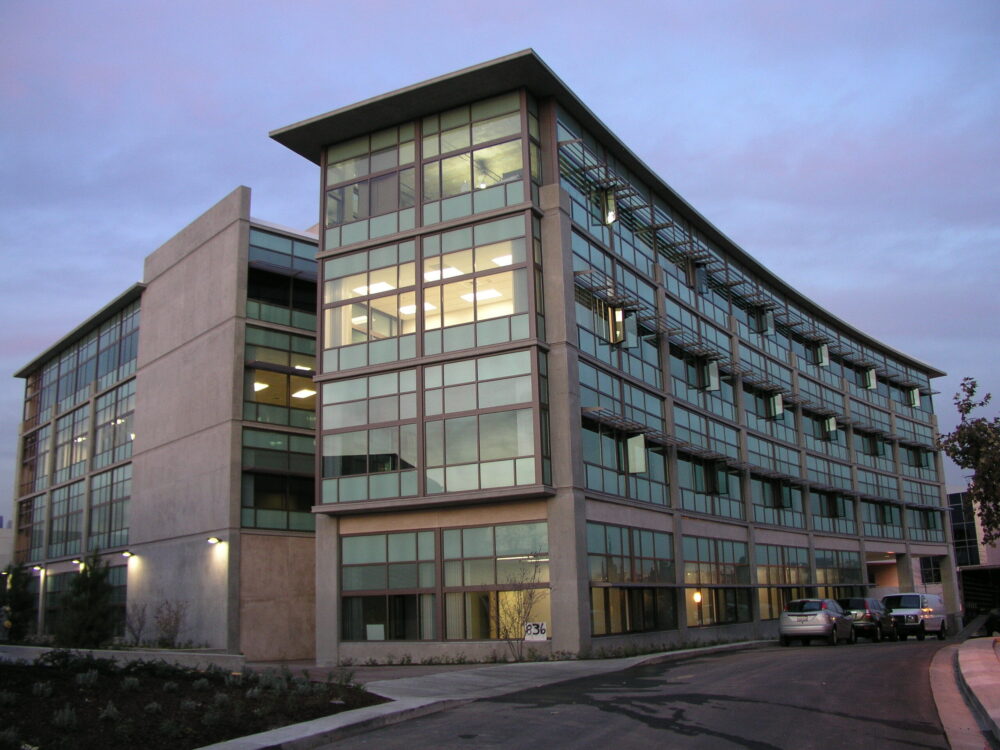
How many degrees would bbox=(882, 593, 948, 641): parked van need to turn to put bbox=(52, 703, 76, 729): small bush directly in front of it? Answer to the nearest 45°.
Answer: approximately 45° to its left

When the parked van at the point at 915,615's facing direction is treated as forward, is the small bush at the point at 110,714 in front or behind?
in front

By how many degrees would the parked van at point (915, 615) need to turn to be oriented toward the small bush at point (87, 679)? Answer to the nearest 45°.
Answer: approximately 45° to its left

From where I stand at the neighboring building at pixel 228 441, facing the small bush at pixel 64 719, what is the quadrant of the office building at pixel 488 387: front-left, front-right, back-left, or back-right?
front-left

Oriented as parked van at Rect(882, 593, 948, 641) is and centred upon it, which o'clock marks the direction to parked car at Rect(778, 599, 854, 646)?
parked car at Rect(778, 599, 854, 646) is roughly at 11 o'clock from parked van at Rect(882, 593, 948, 641).

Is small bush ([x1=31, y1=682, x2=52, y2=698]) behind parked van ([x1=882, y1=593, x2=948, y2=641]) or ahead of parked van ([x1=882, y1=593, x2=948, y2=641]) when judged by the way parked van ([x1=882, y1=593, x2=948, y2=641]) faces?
ahead

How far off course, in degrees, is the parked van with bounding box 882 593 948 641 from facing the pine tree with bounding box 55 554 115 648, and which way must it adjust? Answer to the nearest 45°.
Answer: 0° — it already faces it

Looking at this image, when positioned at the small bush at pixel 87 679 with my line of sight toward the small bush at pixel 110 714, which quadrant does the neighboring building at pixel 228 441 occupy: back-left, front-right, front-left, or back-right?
back-left

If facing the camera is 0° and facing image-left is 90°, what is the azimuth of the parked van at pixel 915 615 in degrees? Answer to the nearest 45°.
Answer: approximately 45°

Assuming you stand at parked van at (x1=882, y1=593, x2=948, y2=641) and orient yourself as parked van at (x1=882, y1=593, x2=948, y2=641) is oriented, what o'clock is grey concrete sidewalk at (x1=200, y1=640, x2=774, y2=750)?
The grey concrete sidewalk is roughly at 11 o'clock from the parked van.

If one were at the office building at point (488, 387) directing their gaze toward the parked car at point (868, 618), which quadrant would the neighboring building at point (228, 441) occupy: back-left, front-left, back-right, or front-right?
back-left

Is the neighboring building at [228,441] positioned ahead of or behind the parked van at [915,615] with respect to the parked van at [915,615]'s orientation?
ahead

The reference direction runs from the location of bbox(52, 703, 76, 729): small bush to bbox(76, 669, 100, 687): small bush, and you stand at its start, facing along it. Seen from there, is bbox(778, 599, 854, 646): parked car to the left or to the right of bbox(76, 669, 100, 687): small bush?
right
